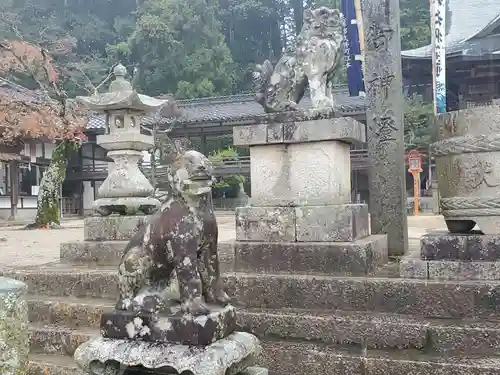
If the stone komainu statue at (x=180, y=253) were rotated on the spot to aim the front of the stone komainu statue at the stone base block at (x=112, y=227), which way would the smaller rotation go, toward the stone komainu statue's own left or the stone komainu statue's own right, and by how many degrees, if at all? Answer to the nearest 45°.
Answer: approximately 135° to the stone komainu statue's own left

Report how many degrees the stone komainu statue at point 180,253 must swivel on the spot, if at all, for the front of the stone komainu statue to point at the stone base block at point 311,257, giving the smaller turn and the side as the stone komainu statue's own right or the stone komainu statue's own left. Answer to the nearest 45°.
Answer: approximately 90° to the stone komainu statue's own left

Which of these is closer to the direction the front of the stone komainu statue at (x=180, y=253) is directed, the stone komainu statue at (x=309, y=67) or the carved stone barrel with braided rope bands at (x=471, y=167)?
the carved stone barrel with braided rope bands

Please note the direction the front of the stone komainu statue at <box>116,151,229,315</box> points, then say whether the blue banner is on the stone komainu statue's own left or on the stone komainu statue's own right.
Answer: on the stone komainu statue's own left

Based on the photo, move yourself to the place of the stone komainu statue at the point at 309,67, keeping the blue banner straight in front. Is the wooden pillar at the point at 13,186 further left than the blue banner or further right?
left

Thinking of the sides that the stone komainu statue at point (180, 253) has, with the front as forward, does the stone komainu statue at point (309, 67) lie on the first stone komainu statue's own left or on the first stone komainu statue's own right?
on the first stone komainu statue's own left

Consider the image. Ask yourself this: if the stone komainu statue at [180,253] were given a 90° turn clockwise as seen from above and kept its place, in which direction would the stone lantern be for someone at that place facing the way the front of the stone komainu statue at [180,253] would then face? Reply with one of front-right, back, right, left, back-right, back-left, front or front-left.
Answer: back-right

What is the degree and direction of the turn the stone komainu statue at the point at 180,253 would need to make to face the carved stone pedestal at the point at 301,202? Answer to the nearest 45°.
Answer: approximately 90° to its left

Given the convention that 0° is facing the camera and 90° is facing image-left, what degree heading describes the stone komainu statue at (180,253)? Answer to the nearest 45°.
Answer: approximately 315°
